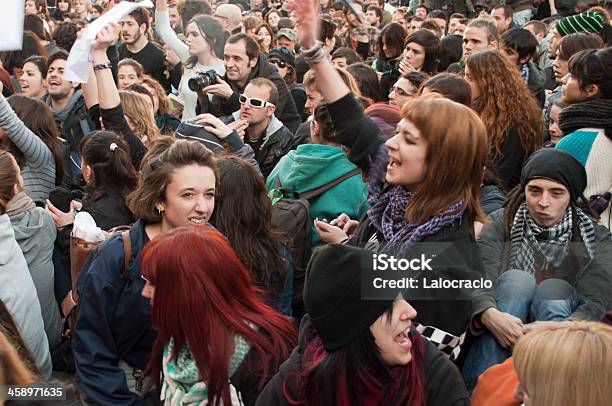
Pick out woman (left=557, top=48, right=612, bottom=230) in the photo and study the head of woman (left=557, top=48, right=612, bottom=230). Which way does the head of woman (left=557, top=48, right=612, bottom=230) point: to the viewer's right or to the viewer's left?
to the viewer's left

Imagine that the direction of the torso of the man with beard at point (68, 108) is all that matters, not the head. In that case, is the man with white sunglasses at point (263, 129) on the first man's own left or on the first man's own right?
on the first man's own left

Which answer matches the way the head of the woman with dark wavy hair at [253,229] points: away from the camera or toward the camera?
away from the camera

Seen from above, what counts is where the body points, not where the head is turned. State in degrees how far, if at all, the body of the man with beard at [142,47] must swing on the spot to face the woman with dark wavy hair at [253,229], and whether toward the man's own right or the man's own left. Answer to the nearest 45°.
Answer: approximately 45° to the man's own left

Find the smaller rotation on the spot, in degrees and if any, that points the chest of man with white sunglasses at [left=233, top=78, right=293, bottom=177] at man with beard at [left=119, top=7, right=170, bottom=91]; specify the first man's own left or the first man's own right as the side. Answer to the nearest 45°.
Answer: approximately 90° to the first man's own right

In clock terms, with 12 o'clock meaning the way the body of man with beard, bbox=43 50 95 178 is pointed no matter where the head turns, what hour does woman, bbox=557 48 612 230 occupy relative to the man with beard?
The woman is roughly at 9 o'clock from the man with beard.
